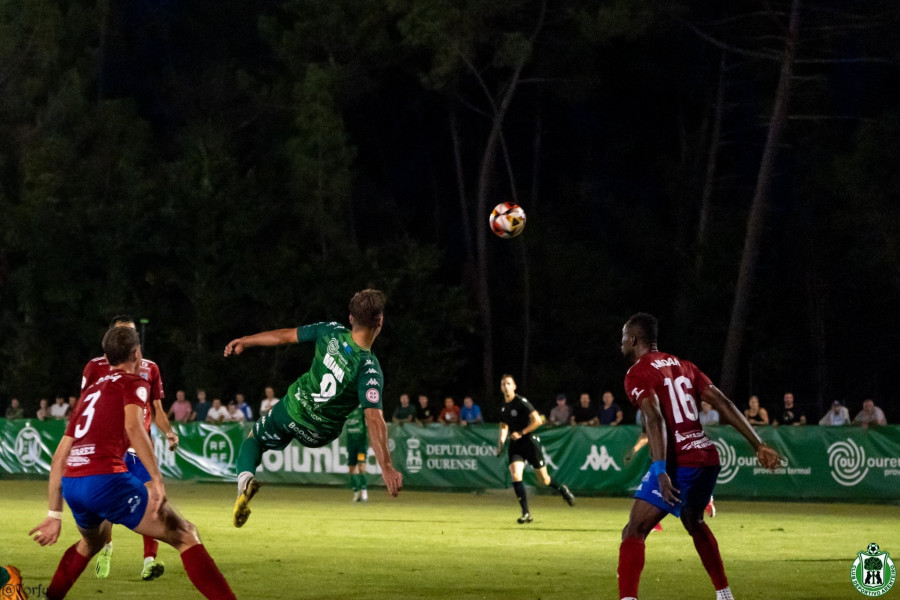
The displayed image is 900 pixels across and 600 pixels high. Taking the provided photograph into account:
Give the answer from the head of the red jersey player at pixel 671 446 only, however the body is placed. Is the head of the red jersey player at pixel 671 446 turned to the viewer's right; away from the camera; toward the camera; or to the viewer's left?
to the viewer's left

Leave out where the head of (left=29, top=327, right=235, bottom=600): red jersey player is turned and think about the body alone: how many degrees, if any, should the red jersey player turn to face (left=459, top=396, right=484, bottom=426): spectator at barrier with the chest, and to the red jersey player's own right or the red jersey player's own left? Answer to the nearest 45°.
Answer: approximately 45° to the red jersey player's own left

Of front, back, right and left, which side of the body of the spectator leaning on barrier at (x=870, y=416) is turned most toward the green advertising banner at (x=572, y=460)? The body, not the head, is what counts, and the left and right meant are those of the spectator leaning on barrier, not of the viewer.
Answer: right

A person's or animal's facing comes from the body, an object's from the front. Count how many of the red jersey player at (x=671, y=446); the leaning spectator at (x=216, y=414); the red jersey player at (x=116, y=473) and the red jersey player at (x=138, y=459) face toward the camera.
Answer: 2

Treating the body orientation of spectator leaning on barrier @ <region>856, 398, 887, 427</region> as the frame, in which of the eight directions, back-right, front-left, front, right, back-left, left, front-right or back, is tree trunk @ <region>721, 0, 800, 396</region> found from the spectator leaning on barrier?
back

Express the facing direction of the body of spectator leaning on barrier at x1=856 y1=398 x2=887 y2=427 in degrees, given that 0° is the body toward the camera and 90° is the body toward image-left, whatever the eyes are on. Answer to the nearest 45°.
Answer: approximately 0°

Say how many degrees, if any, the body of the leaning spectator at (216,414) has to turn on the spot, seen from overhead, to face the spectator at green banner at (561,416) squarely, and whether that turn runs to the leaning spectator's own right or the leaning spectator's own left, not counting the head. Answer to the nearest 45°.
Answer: approximately 45° to the leaning spectator's own left

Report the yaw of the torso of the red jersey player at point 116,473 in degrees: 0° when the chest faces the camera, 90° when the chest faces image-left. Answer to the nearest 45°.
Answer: approximately 225°

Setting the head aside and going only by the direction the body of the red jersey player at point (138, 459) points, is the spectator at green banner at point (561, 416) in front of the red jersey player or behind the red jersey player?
behind

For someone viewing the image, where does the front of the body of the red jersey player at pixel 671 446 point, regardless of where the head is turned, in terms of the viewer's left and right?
facing away from the viewer and to the left of the viewer

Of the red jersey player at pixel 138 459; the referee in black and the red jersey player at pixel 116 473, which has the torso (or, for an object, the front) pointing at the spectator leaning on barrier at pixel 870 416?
the red jersey player at pixel 116 473

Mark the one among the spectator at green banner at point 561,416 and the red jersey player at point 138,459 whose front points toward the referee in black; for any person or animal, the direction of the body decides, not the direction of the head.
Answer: the spectator at green banner
